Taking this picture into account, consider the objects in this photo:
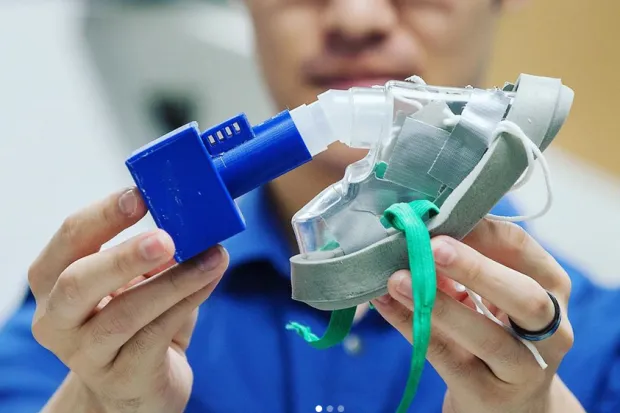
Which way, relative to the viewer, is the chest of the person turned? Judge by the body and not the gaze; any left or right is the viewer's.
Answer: facing the viewer
